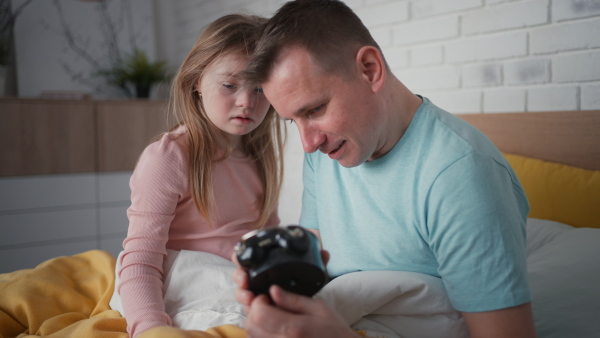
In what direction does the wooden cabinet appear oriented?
toward the camera

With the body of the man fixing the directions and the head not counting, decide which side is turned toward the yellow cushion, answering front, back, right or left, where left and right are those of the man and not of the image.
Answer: back

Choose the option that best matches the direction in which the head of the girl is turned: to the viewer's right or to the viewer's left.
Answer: to the viewer's right

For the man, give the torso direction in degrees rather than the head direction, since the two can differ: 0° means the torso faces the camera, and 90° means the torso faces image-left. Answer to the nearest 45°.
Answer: approximately 45°

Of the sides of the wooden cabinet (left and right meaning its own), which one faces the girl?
front

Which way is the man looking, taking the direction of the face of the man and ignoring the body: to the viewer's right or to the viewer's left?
to the viewer's left

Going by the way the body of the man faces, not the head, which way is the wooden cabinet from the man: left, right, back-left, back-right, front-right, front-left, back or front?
right

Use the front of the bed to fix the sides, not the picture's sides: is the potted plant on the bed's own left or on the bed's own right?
on the bed's own right

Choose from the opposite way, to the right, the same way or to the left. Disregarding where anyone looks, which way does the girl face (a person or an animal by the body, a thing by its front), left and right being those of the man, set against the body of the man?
to the left

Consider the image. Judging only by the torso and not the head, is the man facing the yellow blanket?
no

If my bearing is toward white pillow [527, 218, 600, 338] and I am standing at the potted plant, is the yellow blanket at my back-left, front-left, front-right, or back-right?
front-right

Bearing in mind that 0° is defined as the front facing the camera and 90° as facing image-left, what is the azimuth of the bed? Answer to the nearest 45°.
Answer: approximately 45°

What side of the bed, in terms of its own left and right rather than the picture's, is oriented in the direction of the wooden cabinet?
right

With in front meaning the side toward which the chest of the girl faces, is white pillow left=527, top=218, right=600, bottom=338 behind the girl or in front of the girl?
in front

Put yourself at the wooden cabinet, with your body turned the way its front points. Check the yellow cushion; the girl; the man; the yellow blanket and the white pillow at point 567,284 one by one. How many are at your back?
0
